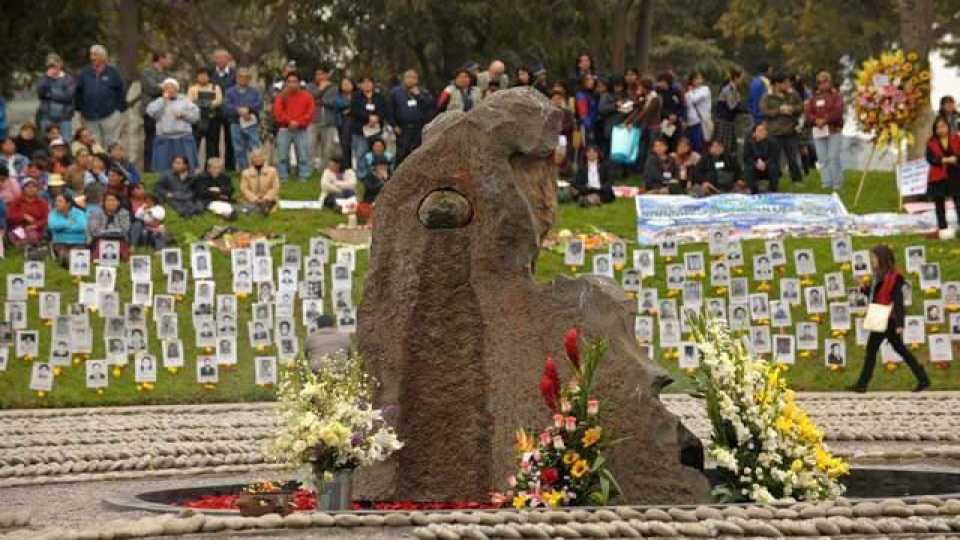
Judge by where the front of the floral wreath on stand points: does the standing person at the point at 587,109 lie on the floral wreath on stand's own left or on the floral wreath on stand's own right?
on the floral wreath on stand's own right

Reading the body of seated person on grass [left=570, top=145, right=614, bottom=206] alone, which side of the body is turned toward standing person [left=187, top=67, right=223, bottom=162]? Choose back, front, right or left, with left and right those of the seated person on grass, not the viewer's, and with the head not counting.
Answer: right

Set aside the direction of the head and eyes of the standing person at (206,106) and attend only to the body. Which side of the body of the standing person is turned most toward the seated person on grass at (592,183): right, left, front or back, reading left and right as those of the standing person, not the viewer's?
left

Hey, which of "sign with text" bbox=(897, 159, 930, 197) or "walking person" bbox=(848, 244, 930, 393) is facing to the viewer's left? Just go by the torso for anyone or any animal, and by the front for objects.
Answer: the walking person

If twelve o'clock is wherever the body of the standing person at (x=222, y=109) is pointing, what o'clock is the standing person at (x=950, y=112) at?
the standing person at (x=950, y=112) is roughly at 10 o'clock from the standing person at (x=222, y=109).
